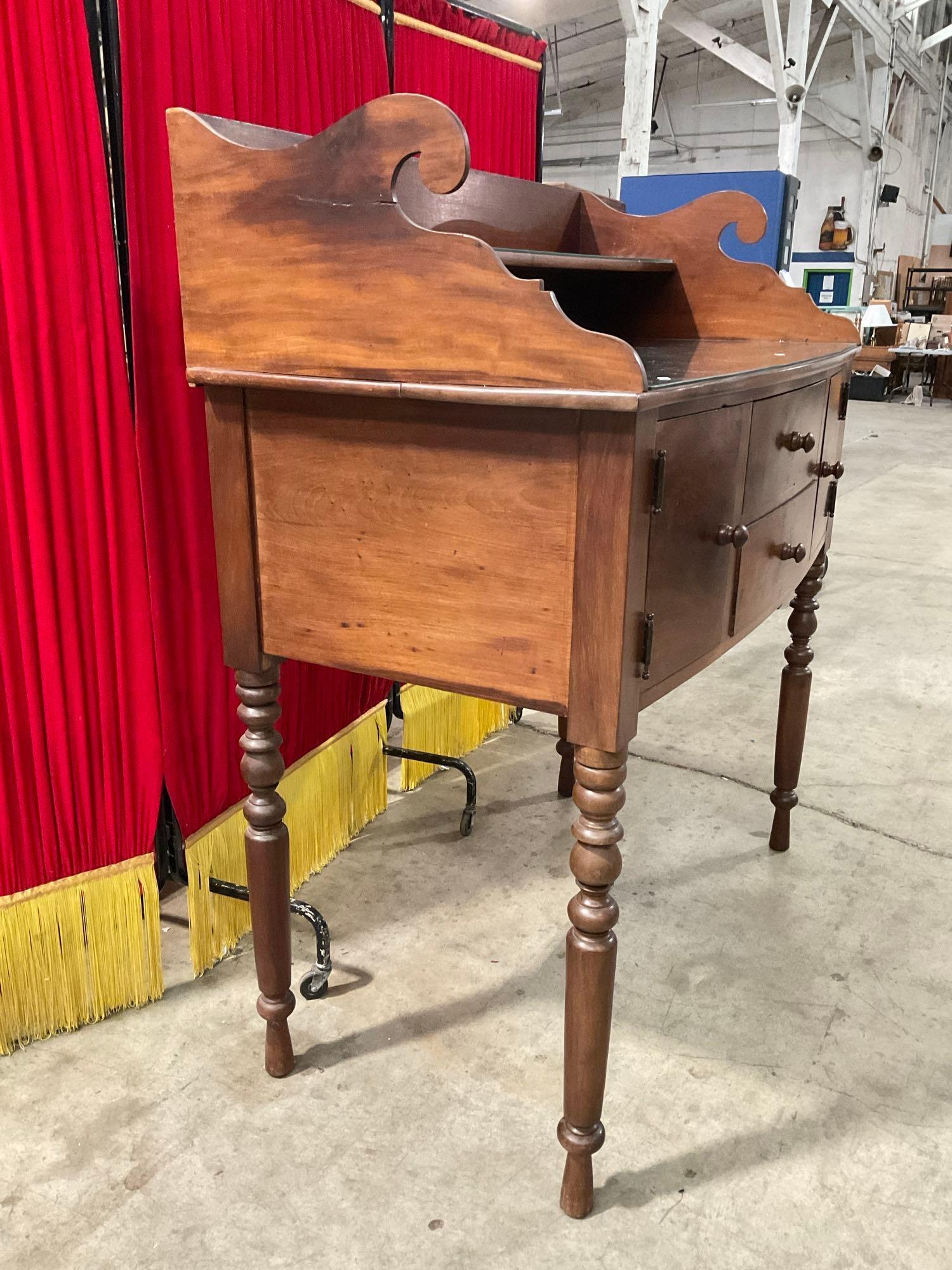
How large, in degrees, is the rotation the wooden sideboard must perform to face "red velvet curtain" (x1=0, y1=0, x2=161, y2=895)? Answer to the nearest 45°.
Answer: approximately 180°

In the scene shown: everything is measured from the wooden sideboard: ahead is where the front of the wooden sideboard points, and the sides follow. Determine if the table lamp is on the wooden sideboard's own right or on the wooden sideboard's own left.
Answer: on the wooden sideboard's own left

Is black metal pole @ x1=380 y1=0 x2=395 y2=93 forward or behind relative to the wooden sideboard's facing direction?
behind

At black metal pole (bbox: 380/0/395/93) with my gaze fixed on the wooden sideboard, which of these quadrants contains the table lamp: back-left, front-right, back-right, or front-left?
back-left

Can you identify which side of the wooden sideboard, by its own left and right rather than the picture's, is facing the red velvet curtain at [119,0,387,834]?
back

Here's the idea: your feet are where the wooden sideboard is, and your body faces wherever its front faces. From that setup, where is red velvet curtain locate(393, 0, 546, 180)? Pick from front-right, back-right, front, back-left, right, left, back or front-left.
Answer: back-left

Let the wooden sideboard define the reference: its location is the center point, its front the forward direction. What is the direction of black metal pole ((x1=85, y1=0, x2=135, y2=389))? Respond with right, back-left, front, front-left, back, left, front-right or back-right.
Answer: back

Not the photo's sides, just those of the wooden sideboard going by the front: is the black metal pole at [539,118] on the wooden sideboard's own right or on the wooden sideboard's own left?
on the wooden sideboard's own left

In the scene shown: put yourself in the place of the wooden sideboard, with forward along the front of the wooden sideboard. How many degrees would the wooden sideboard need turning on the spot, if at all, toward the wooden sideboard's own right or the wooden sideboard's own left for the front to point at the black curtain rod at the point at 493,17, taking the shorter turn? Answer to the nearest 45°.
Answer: approximately 135° to the wooden sideboard's own left

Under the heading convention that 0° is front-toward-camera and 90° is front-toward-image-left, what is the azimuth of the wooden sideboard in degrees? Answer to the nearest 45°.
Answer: approximately 315°
